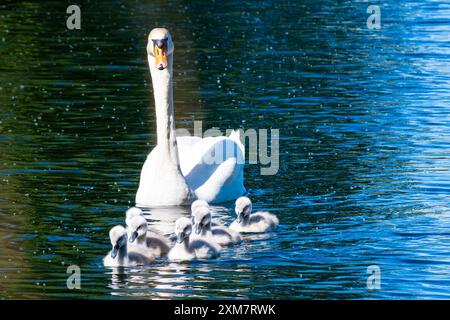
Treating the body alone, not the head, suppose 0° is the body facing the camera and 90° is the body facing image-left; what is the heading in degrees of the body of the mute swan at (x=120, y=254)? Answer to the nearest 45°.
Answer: approximately 45°

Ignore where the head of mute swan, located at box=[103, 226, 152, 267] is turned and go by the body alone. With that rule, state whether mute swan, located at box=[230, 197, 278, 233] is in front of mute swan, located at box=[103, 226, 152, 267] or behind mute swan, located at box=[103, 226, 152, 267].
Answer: behind

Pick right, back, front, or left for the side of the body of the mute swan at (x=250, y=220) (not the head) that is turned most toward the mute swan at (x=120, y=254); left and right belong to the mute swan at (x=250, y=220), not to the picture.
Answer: front

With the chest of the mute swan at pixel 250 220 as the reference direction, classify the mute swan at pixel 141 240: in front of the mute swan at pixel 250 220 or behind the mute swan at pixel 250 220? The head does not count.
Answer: in front

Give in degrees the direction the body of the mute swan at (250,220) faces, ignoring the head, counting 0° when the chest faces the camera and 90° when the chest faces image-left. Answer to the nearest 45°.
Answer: approximately 45°
